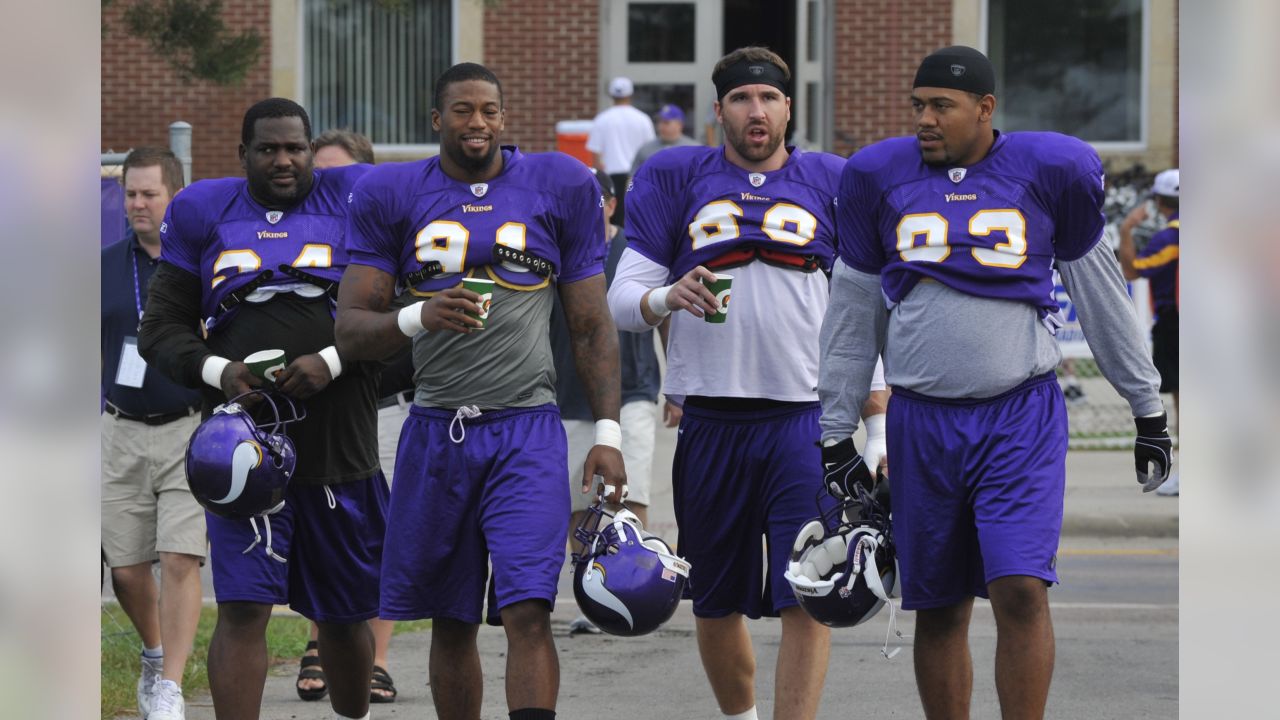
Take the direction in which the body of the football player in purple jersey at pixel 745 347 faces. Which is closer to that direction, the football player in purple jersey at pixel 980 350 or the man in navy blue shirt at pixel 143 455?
the football player in purple jersey

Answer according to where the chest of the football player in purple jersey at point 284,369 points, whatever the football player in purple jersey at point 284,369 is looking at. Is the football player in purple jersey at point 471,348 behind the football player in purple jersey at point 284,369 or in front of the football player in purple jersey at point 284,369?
in front

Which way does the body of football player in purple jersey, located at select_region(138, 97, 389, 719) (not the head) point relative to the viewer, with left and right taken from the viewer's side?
facing the viewer

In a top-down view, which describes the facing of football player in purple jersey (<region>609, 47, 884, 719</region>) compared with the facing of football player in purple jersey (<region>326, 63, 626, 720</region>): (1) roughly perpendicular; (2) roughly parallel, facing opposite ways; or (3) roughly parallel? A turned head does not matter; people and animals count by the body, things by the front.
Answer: roughly parallel

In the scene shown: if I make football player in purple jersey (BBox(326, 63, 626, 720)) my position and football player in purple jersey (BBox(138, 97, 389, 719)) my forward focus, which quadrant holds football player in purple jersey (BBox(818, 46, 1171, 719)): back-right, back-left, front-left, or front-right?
back-right

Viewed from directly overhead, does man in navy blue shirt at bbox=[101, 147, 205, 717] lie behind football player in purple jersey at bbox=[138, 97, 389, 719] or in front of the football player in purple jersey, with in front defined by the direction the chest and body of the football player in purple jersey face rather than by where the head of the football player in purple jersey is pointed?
behind

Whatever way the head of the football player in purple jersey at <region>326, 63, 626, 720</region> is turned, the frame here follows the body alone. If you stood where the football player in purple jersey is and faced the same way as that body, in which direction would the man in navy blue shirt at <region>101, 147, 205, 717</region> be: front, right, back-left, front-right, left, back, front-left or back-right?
back-right

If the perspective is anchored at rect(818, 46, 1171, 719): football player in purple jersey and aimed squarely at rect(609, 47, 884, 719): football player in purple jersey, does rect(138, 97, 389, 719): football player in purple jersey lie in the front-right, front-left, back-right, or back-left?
front-left

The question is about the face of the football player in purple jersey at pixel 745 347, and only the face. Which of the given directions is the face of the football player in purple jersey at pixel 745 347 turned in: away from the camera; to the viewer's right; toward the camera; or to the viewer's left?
toward the camera

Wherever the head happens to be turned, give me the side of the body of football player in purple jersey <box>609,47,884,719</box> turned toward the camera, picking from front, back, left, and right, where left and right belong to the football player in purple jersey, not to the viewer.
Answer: front

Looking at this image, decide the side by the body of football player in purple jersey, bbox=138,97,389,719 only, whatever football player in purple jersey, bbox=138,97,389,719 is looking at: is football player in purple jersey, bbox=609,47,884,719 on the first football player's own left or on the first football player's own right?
on the first football player's own left

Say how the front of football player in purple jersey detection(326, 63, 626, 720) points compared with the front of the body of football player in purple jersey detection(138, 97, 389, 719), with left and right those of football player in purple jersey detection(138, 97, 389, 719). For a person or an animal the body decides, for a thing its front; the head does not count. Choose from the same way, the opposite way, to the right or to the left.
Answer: the same way

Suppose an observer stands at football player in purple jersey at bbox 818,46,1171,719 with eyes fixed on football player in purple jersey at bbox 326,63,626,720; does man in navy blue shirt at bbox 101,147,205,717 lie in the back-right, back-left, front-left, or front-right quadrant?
front-right

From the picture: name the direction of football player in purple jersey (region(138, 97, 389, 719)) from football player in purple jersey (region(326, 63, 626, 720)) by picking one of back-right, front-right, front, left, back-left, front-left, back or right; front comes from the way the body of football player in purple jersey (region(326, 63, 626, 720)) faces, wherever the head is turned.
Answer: back-right

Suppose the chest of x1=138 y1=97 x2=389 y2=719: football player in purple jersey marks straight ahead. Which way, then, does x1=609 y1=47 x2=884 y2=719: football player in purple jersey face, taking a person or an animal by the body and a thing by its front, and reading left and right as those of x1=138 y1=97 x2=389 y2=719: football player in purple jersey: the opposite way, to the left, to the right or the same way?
the same way

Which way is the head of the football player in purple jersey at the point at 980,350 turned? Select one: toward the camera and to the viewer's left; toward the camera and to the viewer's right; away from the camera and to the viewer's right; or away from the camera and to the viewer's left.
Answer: toward the camera and to the viewer's left

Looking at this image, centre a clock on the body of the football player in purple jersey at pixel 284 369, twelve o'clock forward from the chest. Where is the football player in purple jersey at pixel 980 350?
the football player in purple jersey at pixel 980 350 is roughly at 10 o'clock from the football player in purple jersey at pixel 284 369.

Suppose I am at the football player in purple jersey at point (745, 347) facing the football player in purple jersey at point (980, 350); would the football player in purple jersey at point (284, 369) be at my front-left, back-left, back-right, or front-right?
back-right
